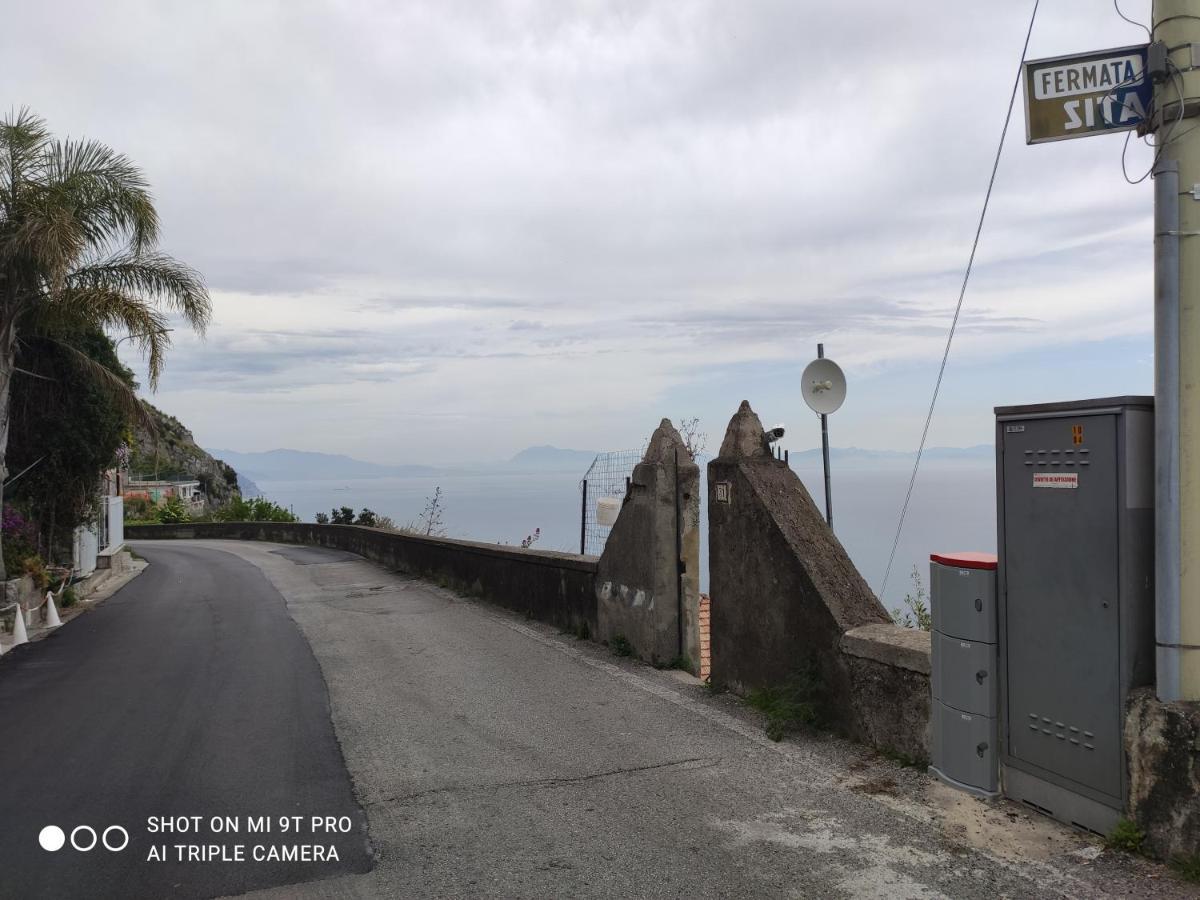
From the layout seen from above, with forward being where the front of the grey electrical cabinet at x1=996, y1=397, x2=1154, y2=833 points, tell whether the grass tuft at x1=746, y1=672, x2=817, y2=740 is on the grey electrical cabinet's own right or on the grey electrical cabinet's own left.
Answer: on the grey electrical cabinet's own right

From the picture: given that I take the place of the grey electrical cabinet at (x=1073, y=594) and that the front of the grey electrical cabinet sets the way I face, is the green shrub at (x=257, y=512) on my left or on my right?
on my right

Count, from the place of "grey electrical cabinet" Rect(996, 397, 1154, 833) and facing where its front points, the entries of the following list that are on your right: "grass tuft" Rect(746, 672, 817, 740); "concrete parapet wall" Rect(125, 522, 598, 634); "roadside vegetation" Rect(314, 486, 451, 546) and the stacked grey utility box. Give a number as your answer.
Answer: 4

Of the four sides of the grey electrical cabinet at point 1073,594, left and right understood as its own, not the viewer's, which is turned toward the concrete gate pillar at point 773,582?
right

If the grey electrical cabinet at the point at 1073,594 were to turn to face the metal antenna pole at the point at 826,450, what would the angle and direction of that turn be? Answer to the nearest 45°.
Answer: approximately 90° to its right

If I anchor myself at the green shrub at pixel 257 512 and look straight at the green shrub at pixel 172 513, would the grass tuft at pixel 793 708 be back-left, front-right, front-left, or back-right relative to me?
back-left

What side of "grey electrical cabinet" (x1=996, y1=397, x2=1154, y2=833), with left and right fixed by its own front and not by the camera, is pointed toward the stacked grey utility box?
right

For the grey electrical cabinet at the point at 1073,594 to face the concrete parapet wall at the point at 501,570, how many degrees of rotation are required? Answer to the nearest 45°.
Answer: approximately 90° to its right

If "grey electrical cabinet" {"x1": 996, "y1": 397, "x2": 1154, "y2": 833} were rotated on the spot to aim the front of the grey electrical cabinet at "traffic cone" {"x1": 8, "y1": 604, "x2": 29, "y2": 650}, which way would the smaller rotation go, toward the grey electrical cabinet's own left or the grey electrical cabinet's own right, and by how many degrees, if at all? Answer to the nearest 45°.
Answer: approximately 45° to the grey electrical cabinet's own right

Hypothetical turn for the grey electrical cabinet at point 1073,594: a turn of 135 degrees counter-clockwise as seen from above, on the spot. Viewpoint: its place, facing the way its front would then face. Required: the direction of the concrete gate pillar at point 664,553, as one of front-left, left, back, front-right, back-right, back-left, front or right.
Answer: back-left
